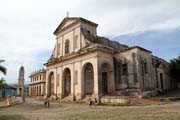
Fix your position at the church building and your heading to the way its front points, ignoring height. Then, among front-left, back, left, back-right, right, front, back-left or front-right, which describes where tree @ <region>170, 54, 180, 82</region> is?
back

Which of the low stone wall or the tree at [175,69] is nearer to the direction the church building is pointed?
the low stone wall

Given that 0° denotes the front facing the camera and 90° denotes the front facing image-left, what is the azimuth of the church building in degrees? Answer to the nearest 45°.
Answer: approximately 45°
